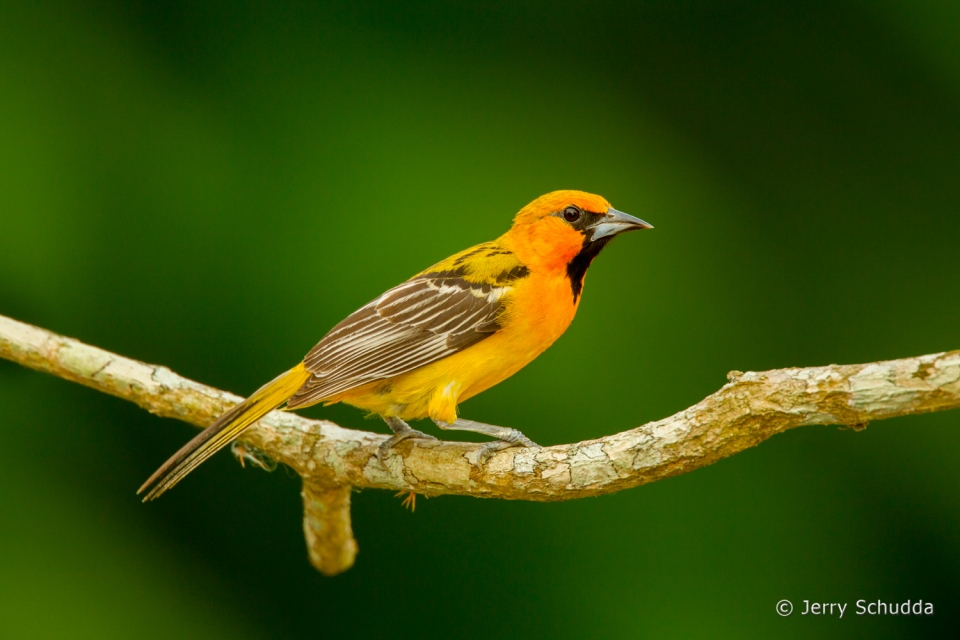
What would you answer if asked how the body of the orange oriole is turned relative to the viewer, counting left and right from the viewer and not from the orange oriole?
facing to the right of the viewer
